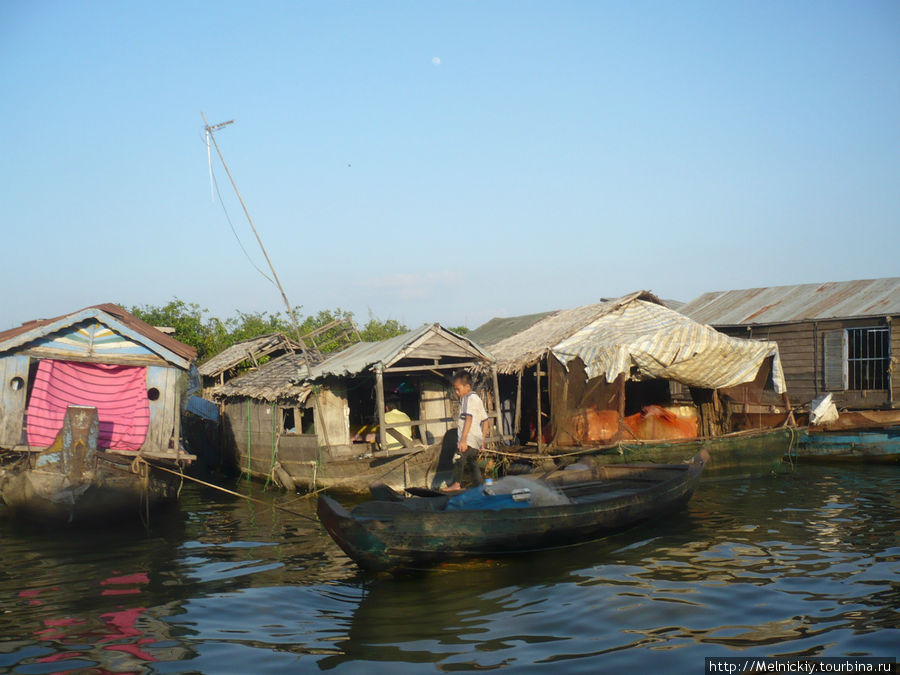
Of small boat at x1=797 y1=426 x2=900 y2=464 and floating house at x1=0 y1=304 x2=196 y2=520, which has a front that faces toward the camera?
the floating house

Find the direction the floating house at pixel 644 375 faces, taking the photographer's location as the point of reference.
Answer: facing the viewer and to the right of the viewer

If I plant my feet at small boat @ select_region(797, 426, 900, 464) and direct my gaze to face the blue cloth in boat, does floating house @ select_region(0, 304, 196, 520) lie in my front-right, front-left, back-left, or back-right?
front-right

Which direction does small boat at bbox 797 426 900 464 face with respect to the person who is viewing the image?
facing to the left of the viewer

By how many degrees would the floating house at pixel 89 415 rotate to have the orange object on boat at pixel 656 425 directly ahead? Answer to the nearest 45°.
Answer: approximately 90° to its left

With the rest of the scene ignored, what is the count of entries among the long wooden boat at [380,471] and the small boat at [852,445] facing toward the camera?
0

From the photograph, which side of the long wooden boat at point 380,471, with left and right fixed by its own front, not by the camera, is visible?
right

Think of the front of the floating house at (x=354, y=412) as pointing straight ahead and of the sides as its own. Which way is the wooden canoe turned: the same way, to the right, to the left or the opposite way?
to the right

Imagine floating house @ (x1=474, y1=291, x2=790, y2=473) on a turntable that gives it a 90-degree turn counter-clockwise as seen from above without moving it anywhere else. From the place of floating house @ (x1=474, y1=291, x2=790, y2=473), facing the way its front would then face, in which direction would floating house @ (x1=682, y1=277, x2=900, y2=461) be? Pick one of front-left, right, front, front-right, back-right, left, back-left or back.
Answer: front

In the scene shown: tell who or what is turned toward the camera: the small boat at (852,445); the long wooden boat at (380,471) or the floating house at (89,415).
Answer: the floating house

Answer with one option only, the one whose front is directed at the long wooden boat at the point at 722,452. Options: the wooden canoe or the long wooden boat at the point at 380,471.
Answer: the long wooden boat at the point at 380,471

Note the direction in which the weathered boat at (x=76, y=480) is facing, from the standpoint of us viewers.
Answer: facing the viewer

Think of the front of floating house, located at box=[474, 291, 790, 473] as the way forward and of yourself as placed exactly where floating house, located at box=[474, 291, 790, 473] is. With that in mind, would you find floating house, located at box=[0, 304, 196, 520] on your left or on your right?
on your right

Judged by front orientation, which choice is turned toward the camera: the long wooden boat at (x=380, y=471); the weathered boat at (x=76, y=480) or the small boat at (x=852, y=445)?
the weathered boat at (x=76, y=480)

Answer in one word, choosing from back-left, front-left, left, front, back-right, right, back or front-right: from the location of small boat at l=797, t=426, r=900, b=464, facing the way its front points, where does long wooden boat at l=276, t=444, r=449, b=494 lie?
front-left
